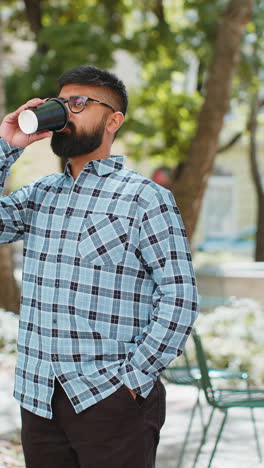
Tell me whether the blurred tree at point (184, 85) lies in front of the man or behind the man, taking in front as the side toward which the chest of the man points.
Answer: behind

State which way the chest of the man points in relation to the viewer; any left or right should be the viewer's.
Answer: facing the viewer and to the left of the viewer

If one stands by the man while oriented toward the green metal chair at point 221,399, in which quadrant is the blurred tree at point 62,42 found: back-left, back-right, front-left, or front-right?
front-left

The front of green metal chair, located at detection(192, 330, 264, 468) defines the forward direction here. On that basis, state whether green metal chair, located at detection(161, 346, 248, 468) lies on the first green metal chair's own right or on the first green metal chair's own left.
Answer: on the first green metal chair's own left
